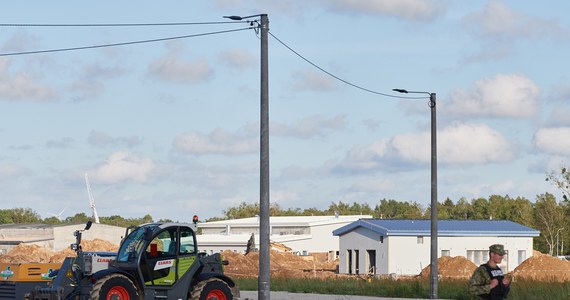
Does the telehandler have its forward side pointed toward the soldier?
no

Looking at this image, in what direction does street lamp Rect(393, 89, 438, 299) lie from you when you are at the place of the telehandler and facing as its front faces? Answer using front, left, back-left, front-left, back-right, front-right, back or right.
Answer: back-right

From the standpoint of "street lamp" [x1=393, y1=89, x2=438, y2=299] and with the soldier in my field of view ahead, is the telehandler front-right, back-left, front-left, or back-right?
front-right

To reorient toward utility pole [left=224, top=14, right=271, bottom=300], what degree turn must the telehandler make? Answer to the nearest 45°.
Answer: approximately 135° to its right

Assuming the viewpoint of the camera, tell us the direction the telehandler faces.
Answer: facing to the left of the viewer
